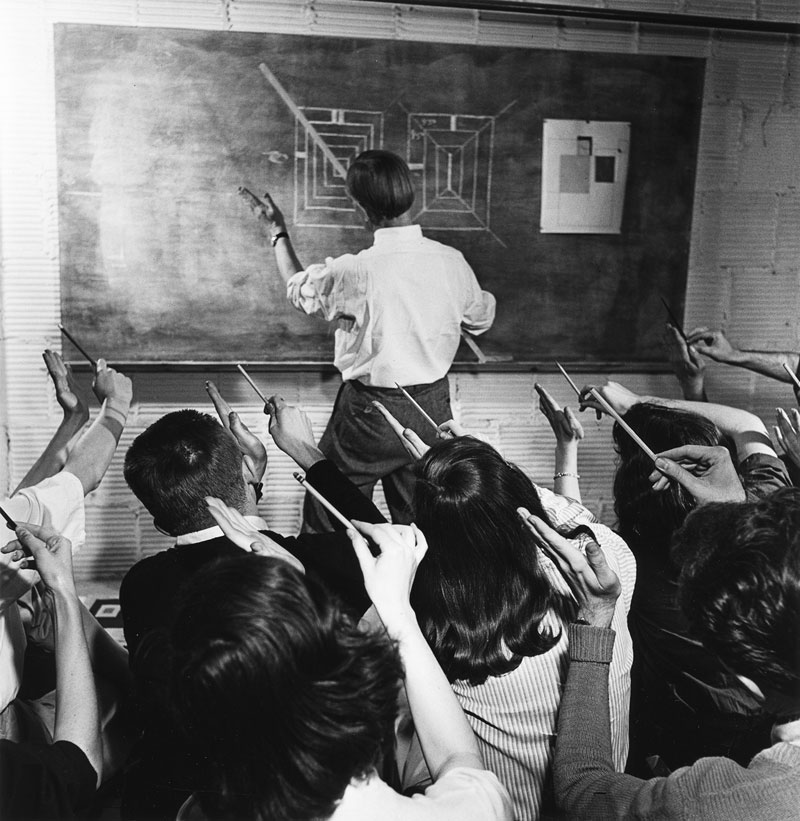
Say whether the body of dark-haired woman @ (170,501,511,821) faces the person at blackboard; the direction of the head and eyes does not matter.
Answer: yes

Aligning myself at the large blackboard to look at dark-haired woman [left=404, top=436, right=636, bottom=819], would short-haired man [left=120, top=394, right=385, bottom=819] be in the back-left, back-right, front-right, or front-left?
front-right

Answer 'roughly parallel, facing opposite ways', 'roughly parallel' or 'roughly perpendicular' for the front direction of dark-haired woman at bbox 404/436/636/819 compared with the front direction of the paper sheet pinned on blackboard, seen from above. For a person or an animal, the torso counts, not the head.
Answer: roughly parallel, facing opposite ways

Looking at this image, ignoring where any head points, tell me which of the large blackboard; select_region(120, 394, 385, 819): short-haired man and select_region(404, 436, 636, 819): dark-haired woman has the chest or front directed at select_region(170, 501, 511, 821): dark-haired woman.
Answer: the large blackboard

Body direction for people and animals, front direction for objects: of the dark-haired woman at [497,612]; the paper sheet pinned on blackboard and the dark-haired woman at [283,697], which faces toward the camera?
the paper sheet pinned on blackboard

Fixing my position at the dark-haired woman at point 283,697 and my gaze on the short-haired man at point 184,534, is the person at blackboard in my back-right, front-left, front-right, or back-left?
front-right

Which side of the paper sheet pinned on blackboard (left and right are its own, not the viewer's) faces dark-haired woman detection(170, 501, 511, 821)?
front

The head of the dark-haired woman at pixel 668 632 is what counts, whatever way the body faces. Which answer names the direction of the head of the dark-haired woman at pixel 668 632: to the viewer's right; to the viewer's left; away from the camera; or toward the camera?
away from the camera

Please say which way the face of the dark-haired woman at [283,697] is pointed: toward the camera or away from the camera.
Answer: away from the camera

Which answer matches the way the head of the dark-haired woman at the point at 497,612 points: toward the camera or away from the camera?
away from the camera

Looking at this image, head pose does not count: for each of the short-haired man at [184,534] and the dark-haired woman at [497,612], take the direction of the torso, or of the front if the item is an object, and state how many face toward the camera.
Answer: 0

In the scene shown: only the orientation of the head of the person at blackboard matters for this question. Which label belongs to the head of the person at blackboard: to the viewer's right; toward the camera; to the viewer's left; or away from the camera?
away from the camera

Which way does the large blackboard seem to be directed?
toward the camera

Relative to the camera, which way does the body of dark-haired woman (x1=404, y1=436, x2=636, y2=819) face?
away from the camera

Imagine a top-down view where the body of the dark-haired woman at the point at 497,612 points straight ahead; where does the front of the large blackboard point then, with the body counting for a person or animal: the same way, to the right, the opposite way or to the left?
the opposite way

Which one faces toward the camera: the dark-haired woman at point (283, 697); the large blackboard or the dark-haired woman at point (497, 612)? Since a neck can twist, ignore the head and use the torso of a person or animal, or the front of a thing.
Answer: the large blackboard

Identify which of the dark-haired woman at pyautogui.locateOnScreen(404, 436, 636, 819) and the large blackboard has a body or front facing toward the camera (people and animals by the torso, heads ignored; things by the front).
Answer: the large blackboard
